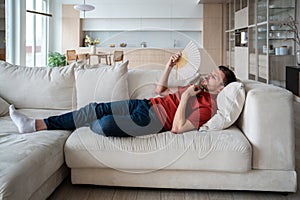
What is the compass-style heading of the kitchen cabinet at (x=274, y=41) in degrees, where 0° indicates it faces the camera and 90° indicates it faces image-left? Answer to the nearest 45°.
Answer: approximately 45°

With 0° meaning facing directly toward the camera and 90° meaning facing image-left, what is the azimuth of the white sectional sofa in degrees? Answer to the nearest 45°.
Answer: approximately 0°

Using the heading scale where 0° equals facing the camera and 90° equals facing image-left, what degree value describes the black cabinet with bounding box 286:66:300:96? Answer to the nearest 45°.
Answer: approximately 45°

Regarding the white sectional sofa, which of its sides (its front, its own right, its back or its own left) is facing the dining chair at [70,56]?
back
